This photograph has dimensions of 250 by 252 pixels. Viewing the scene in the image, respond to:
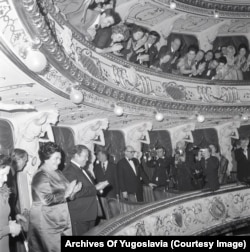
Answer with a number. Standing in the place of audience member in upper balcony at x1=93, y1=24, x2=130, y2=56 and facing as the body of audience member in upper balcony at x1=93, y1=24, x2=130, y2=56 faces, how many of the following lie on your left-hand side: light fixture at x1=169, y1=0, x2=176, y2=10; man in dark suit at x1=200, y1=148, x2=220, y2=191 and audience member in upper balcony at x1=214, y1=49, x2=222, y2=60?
3

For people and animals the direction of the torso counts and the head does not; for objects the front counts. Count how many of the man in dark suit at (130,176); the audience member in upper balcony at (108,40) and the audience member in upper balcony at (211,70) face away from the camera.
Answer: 0

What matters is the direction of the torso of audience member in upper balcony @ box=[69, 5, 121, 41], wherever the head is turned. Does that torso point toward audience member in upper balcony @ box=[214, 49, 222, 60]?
no

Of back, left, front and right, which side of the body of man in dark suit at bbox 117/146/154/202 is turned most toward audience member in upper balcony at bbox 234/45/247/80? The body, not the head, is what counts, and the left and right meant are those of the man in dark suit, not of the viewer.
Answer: left

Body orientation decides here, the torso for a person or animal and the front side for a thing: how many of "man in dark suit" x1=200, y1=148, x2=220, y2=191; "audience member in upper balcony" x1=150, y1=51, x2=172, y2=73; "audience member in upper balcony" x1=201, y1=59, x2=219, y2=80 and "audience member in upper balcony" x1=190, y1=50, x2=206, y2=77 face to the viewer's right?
0

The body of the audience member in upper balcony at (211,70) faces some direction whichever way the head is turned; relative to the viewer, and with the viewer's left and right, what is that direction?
facing the viewer and to the left of the viewer

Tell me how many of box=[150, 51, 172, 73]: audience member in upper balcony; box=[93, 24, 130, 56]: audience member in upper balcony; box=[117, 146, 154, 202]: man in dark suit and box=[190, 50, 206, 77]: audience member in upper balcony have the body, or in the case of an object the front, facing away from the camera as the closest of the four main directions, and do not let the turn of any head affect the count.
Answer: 0

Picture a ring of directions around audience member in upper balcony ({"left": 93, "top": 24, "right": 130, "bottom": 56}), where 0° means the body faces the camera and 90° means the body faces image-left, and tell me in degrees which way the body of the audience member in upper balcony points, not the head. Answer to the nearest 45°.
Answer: approximately 315°

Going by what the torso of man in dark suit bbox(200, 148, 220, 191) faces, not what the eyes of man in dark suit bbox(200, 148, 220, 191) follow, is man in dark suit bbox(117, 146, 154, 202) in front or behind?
in front

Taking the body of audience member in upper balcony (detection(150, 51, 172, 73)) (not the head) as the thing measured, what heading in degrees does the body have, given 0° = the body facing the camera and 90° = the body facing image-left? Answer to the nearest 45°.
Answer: approximately 45°

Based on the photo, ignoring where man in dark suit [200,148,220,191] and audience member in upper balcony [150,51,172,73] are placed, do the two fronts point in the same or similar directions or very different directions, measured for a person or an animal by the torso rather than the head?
same or similar directions
